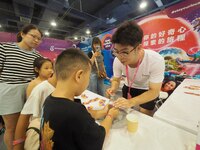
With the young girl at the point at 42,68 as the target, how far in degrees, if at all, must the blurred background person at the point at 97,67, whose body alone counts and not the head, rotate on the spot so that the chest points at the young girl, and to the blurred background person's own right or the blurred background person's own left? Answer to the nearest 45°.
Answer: approximately 45° to the blurred background person's own right

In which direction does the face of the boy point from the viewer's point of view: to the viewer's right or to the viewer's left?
to the viewer's right

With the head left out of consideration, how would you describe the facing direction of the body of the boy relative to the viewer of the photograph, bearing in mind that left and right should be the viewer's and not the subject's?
facing away from the viewer and to the right of the viewer

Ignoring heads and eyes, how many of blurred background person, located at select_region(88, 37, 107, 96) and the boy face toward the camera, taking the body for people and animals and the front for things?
1

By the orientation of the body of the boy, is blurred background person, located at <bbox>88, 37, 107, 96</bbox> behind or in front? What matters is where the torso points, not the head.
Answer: in front

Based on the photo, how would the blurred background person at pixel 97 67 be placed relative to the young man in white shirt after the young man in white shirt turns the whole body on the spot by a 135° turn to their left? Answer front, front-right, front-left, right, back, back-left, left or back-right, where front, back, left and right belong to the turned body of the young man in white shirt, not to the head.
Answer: back-left

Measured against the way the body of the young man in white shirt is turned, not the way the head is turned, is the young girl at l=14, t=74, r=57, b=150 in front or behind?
in front

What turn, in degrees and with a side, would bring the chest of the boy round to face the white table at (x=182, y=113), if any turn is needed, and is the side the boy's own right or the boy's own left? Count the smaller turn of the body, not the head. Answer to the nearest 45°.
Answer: approximately 45° to the boy's own right

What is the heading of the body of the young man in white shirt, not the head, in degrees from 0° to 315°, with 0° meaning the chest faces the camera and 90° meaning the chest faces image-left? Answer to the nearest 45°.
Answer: approximately 45°

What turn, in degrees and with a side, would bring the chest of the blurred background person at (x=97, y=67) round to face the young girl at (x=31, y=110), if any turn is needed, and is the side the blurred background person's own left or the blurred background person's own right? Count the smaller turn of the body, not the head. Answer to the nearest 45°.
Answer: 0° — they already face them

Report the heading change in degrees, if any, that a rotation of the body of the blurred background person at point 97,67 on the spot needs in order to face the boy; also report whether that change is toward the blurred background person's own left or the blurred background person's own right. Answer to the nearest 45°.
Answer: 0° — they already face them

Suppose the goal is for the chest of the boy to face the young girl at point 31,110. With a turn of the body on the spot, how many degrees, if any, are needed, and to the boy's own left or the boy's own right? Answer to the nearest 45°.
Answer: approximately 90° to the boy's own left
